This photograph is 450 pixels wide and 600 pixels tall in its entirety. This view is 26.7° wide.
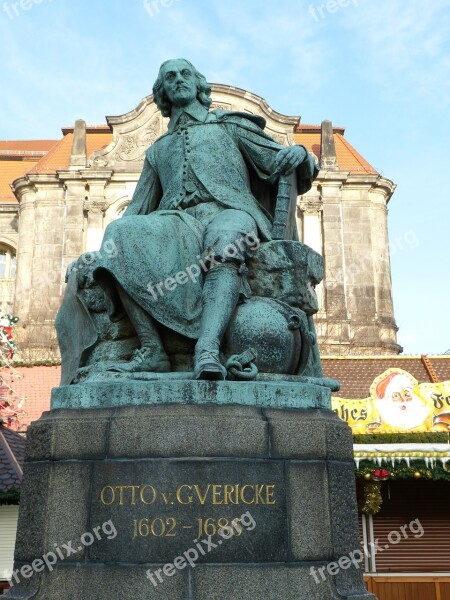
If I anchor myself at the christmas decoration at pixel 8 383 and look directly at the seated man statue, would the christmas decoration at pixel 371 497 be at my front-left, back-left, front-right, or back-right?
front-left

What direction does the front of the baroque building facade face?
toward the camera

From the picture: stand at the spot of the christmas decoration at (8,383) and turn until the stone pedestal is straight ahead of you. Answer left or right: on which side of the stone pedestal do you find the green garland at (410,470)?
left

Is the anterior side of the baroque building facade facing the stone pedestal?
yes

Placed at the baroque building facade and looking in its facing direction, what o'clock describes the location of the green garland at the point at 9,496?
The green garland is roughly at 12 o'clock from the baroque building facade.

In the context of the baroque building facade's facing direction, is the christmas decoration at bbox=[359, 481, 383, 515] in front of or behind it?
in front

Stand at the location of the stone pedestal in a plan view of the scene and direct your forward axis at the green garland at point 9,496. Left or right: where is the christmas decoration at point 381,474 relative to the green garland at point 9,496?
right

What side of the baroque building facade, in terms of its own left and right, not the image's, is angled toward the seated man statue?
front
